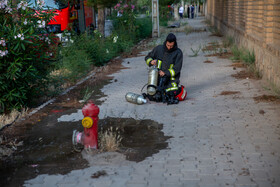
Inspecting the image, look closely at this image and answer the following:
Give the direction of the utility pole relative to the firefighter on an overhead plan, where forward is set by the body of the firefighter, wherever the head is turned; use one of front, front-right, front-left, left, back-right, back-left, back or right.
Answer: back-right

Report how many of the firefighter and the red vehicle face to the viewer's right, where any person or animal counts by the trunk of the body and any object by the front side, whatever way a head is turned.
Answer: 0

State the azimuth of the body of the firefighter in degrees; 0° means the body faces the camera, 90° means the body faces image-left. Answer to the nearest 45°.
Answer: approximately 45°

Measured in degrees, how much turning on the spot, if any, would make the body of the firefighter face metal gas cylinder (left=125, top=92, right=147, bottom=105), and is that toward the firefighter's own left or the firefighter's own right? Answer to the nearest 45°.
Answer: approximately 45° to the firefighter's own right

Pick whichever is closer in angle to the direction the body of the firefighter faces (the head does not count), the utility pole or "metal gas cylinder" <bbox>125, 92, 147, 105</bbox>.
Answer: the metal gas cylinder

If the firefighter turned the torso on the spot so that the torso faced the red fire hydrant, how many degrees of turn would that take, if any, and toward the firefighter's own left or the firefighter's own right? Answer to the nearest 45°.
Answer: approximately 45° to the firefighter's own left

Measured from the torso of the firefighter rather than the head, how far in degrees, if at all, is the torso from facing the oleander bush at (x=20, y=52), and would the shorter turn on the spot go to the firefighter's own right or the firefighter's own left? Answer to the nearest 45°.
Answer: approximately 45° to the firefighter's own right
